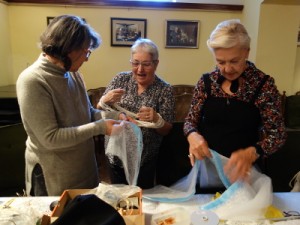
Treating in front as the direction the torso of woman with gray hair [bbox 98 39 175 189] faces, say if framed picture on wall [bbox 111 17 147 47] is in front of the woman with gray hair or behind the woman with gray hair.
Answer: behind

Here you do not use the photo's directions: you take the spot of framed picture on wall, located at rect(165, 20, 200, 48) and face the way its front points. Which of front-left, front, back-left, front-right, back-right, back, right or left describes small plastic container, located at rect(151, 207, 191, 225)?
front

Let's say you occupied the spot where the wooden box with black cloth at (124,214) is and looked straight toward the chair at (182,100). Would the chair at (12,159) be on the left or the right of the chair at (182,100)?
left

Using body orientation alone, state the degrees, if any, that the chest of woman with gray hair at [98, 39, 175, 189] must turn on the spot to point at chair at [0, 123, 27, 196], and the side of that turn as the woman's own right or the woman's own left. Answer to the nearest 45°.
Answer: approximately 90° to the woman's own right

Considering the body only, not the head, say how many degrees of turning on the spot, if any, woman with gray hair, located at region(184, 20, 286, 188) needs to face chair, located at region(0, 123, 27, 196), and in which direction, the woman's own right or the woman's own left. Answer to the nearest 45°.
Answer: approximately 90° to the woman's own right

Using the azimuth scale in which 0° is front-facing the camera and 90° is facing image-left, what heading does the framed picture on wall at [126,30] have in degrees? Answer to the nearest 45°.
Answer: approximately 0°

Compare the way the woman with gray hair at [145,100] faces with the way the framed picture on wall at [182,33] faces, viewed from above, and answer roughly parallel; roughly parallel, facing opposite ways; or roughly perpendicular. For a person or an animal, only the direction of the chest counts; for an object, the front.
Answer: roughly parallel

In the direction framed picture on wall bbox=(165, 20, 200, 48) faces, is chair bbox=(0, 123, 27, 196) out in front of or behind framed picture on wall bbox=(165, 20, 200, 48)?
in front

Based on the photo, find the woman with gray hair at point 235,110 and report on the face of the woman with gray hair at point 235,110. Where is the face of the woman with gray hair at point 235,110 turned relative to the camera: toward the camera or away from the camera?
toward the camera

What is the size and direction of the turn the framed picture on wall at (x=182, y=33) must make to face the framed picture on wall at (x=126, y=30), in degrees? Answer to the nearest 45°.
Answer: approximately 90° to its right

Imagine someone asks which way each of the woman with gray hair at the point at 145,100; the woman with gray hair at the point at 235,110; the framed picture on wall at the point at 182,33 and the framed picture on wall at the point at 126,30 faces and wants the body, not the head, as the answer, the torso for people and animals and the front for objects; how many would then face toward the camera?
4

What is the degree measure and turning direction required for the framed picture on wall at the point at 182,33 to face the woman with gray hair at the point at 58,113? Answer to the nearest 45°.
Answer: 0° — it already faces them

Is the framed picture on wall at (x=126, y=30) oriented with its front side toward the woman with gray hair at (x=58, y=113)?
yes

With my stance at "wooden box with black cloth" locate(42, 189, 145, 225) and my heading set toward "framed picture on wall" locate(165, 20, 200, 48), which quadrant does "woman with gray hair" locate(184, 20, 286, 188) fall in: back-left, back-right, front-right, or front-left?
front-right

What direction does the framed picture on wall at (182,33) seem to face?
toward the camera
